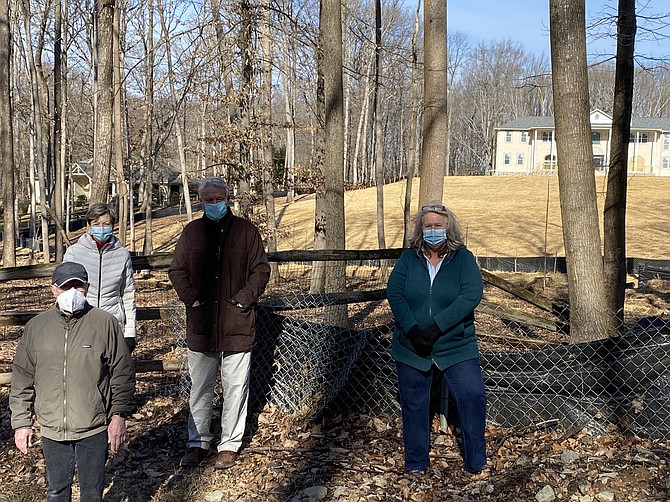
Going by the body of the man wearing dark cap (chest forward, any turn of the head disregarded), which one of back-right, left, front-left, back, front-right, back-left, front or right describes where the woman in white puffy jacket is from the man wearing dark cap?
back

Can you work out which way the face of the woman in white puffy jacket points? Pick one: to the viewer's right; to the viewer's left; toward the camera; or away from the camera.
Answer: toward the camera

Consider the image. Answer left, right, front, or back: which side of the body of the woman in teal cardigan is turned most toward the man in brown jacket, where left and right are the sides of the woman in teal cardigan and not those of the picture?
right

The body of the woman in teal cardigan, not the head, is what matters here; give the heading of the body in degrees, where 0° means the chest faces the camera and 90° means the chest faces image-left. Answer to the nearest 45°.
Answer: approximately 0°

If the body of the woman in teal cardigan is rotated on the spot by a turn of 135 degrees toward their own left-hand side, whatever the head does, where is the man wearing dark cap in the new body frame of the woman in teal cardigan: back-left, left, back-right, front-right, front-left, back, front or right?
back

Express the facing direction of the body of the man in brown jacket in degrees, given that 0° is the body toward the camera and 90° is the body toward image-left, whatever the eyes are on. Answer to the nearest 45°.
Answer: approximately 0°

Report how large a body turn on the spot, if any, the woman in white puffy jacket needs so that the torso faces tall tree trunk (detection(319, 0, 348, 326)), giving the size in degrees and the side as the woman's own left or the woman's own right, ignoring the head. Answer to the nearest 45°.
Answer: approximately 135° to the woman's own left

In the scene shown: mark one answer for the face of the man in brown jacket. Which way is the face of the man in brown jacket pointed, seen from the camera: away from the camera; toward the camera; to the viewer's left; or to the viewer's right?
toward the camera

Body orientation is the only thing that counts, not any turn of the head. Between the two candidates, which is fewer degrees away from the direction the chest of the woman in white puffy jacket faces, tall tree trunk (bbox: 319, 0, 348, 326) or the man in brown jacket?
the man in brown jacket

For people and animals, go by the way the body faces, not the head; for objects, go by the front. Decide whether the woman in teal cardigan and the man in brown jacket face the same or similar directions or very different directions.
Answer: same or similar directions

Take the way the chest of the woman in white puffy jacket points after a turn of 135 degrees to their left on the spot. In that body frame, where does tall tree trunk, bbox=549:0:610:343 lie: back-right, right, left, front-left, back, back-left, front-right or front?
front-right

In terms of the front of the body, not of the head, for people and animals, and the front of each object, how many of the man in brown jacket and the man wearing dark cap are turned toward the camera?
2

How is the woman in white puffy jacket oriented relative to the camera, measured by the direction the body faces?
toward the camera

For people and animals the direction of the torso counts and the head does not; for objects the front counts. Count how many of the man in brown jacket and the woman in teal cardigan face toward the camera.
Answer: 2

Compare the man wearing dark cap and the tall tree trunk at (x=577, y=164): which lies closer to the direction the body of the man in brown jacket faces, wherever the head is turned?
the man wearing dark cap

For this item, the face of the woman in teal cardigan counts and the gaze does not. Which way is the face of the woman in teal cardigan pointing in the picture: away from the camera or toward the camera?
toward the camera

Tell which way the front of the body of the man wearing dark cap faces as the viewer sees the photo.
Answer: toward the camera

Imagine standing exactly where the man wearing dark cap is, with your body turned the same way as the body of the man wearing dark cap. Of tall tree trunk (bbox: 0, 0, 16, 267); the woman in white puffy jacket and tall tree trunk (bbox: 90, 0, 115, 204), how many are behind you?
3
